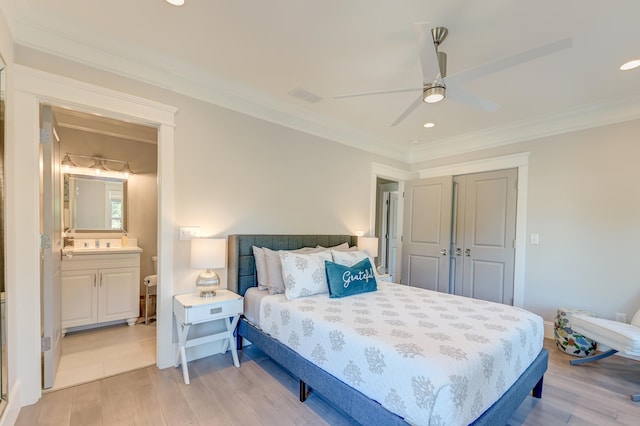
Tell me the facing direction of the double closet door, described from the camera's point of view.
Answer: facing the viewer and to the left of the viewer

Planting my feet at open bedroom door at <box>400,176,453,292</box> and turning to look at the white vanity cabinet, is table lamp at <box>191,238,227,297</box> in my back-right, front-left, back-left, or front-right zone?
front-left

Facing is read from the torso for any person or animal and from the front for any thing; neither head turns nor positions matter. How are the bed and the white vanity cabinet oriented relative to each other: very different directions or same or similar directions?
same or similar directions

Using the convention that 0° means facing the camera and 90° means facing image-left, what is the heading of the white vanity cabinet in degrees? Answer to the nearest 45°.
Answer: approximately 0°

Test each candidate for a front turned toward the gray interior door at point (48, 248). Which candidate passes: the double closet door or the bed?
the double closet door

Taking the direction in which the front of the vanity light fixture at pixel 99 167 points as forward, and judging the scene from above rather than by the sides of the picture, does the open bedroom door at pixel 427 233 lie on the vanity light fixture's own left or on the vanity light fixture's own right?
on the vanity light fixture's own left

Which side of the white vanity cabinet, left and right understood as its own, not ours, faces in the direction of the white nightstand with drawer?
front

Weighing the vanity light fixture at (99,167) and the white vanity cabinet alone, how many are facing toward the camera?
2

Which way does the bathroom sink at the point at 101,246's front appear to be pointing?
toward the camera

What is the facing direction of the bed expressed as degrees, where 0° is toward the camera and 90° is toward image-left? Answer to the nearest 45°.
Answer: approximately 315°

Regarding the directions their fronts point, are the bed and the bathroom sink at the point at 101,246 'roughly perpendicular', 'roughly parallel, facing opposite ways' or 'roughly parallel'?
roughly parallel

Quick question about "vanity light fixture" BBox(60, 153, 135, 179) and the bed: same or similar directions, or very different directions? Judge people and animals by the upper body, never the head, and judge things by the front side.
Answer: same or similar directions

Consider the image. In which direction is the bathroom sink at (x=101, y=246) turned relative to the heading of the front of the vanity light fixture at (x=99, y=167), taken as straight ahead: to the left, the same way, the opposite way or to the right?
the same way
